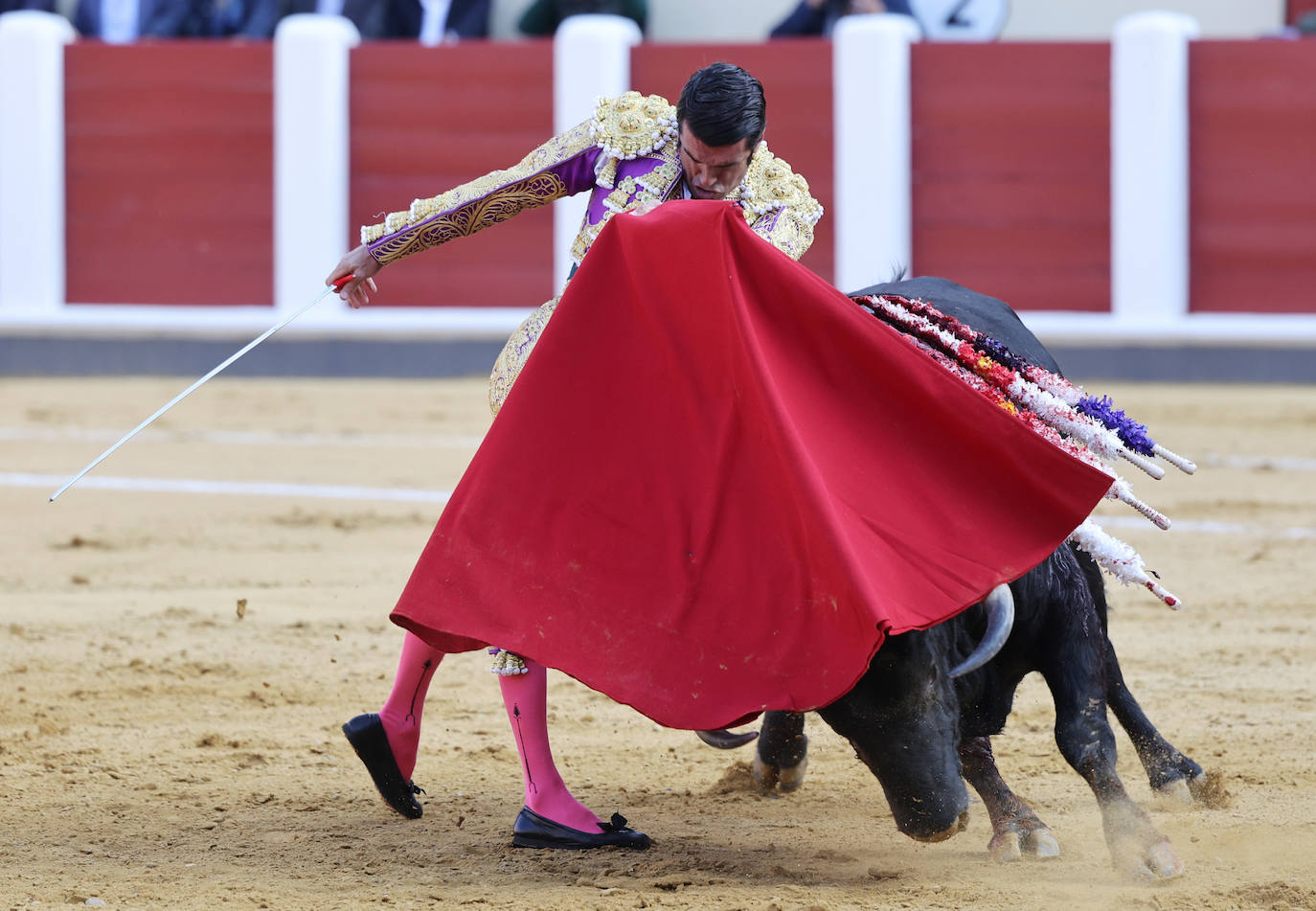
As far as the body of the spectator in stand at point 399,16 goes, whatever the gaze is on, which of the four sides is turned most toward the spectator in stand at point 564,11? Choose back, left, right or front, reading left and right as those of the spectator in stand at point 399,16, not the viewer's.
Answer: left

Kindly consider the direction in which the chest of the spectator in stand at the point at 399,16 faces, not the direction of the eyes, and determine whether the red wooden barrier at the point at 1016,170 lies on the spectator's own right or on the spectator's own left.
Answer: on the spectator's own left

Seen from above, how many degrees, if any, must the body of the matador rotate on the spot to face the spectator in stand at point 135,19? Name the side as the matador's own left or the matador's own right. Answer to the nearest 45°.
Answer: approximately 135° to the matador's own left

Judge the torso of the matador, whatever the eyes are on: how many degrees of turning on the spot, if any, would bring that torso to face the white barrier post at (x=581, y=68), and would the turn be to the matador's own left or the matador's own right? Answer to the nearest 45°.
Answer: approximately 135° to the matador's own left

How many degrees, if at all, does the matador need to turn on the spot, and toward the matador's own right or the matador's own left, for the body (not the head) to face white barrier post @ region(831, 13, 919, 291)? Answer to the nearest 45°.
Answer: approximately 135° to the matador's own left

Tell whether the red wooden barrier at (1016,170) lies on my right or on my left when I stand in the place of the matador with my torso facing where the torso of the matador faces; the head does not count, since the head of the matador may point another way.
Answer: on my left

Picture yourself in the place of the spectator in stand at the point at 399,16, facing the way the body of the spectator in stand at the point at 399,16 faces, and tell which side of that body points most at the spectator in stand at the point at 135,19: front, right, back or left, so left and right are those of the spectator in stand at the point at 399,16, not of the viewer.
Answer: right

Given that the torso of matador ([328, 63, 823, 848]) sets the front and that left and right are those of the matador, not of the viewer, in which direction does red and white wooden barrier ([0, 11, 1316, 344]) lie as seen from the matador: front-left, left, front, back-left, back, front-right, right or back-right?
back-left

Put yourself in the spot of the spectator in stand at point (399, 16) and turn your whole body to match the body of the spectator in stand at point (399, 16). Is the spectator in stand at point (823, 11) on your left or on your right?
on your left

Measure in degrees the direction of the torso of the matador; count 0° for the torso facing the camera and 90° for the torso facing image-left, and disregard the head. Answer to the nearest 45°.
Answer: approximately 315°

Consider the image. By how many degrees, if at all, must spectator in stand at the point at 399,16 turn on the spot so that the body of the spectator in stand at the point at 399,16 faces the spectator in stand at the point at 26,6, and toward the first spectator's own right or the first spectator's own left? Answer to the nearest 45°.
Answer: approximately 90° to the first spectator's own right
